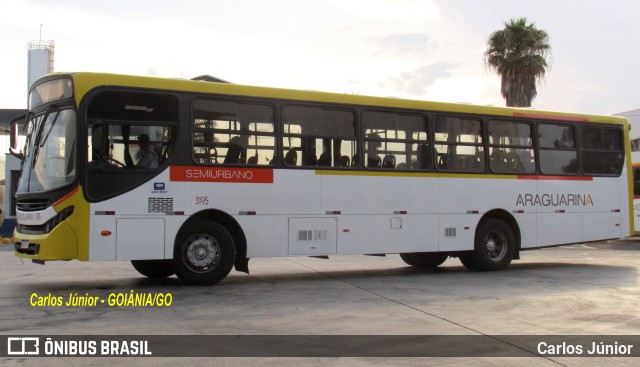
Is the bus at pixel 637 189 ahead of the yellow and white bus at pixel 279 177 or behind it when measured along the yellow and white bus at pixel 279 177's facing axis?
behind

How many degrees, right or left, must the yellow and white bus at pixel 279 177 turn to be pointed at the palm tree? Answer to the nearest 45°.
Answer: approximately 180°

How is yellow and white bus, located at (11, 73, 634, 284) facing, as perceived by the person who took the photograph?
facing the viewer and to the left of the viewer
